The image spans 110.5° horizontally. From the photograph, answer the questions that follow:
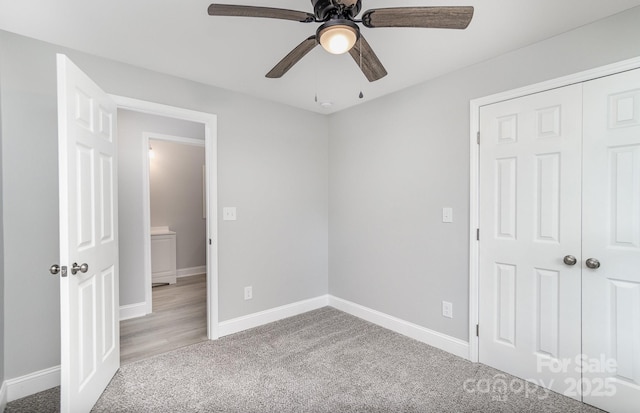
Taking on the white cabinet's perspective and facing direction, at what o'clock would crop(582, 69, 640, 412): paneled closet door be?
The paneled closet door is roughly at 11 o'clock from the white cabinet.

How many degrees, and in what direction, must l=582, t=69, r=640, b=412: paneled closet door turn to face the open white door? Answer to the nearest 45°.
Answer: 0° — it already faces it

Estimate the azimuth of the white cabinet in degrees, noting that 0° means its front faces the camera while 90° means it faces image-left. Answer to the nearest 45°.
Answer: approximately 0°

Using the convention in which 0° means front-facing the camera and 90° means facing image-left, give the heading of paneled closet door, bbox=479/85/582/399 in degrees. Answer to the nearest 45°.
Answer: approximately 45°

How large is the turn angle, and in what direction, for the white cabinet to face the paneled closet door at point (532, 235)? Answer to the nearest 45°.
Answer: approximately 45° to its left
